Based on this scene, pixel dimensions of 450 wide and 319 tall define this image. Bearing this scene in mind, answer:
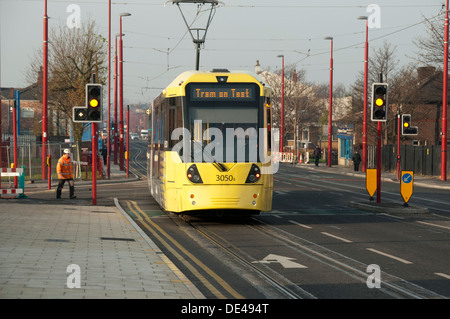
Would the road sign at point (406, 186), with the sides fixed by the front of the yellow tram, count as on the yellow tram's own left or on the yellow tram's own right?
on the yellow tram's own left

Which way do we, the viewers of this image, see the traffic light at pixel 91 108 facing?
facing the viewer

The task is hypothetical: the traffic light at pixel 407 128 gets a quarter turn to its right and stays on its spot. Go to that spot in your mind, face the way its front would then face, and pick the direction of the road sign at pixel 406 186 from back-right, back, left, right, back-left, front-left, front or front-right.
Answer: left

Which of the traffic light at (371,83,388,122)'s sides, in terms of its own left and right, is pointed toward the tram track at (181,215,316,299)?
front

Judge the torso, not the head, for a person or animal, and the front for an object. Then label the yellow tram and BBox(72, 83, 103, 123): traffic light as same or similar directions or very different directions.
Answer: same or similar directions

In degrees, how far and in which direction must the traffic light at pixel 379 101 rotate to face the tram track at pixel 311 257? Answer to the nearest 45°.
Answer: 0° — it already faces it

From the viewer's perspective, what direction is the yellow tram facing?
toward the camera

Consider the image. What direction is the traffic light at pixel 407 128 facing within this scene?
toward the camera

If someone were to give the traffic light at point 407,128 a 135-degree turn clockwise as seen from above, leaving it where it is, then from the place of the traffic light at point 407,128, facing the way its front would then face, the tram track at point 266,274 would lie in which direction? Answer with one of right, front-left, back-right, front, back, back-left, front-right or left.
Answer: back-left

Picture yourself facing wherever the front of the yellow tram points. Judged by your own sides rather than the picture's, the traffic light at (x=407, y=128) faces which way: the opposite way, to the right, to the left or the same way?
the same way

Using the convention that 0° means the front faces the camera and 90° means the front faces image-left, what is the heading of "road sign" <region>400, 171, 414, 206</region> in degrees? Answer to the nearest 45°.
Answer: approximately 0°

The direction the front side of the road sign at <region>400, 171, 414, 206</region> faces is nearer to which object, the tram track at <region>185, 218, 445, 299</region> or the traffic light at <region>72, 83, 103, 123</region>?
the tram track
